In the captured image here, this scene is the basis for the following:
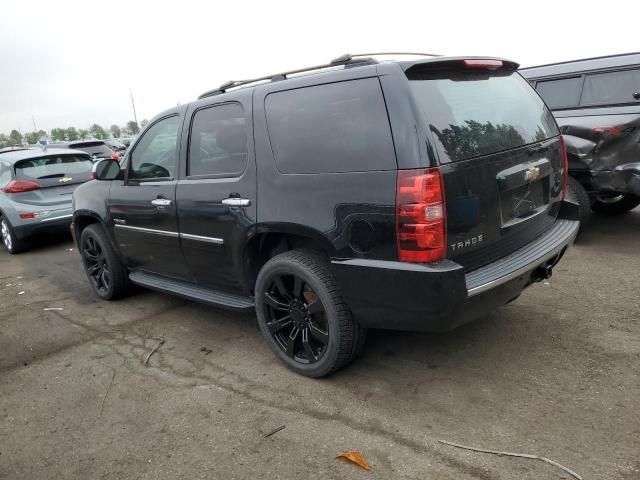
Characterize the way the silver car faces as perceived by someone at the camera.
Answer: facing away from the viewer and to the left of the viewer

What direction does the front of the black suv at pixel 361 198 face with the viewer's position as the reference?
facing away from the viewer and to the left of the viewer

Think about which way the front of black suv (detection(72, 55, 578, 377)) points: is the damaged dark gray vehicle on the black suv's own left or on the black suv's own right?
on the black suv's own right

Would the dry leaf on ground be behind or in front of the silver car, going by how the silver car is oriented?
behind

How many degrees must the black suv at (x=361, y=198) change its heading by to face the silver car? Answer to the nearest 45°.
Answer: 0° — it already faces it

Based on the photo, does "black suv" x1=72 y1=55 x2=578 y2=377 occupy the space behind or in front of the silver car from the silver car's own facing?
behind
